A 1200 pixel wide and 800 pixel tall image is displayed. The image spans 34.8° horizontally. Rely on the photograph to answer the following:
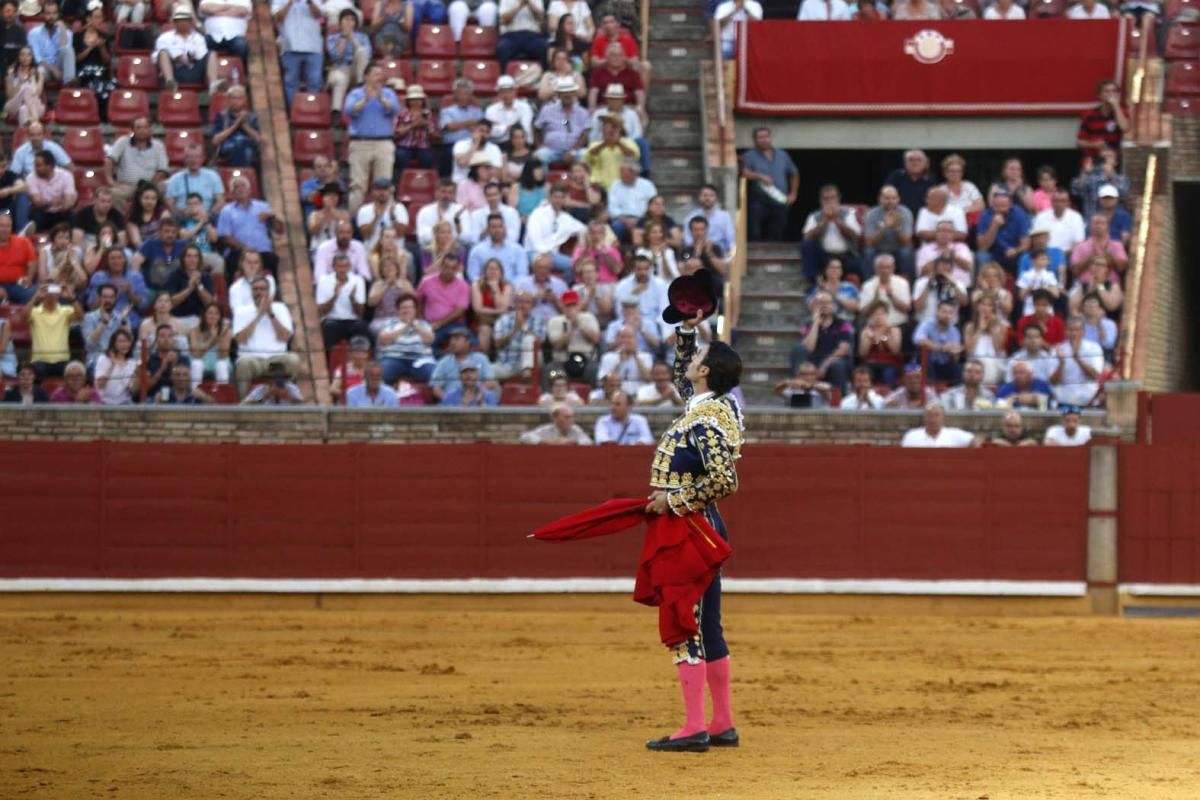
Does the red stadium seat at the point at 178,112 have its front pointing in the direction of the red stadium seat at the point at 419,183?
no

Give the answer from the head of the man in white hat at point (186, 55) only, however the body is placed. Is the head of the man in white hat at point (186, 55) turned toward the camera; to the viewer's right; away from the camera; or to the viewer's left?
toward the camera

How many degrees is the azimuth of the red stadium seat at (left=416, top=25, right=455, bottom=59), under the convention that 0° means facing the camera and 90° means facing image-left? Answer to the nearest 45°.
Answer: approximately 0°

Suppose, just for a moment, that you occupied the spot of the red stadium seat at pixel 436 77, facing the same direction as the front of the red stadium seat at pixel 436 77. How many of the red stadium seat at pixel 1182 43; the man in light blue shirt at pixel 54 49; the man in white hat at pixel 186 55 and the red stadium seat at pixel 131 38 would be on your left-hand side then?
1

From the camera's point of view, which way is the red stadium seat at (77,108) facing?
toward the camera

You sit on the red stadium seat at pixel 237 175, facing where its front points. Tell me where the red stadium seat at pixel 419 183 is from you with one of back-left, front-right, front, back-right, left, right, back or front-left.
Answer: left

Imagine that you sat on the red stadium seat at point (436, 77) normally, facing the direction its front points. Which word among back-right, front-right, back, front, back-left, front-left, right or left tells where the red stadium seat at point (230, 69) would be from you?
right

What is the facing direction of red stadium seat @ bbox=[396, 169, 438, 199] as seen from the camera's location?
facing the viewer

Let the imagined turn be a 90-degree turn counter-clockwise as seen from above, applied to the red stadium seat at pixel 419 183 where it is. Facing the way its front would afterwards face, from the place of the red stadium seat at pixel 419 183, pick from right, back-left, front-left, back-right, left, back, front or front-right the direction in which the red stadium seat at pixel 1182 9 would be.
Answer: front

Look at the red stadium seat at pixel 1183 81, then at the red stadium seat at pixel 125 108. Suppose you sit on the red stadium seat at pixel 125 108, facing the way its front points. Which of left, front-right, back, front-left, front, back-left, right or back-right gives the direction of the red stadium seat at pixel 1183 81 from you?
left

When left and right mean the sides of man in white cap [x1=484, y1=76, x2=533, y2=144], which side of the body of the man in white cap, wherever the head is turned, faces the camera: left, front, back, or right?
front

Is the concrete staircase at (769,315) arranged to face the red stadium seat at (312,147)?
no

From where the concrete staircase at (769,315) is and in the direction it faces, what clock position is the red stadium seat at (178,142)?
The red stadium seat is roughly at 3 o'clock from the concrete staircase.

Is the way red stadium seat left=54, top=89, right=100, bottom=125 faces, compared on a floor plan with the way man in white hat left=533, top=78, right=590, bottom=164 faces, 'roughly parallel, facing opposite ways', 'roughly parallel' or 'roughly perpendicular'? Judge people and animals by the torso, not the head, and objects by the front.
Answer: roughly parallel

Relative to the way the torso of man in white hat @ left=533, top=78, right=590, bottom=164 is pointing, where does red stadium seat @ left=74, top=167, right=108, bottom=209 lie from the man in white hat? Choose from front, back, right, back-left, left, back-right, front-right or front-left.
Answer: right

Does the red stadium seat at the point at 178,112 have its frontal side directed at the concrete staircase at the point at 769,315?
no

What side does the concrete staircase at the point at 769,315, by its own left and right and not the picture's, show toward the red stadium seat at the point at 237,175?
right

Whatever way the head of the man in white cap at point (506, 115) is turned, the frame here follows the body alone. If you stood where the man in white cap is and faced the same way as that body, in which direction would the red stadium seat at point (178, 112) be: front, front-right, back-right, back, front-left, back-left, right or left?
right

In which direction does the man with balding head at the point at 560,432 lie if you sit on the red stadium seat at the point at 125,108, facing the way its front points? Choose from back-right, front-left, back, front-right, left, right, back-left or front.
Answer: front-left

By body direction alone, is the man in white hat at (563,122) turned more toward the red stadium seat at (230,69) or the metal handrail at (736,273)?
the metal handrail

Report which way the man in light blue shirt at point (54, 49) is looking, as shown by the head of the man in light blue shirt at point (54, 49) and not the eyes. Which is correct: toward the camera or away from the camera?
toward the camera

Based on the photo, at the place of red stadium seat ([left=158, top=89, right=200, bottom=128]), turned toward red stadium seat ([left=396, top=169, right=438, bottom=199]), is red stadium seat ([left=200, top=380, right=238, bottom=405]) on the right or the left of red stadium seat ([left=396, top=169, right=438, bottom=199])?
right

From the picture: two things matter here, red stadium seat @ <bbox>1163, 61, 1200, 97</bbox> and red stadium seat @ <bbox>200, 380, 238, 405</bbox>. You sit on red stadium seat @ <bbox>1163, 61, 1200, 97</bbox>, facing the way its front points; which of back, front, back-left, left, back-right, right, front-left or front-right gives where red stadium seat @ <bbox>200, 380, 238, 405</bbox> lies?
front-right
